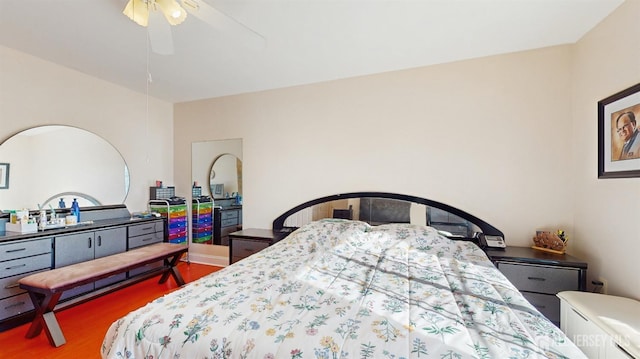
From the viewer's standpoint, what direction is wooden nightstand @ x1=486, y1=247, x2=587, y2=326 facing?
toward the camera

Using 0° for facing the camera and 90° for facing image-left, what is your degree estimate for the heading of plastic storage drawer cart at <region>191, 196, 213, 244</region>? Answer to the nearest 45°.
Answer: approximately 315°

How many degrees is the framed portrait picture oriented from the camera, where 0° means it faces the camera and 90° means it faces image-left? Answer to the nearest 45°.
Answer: approximately 45°

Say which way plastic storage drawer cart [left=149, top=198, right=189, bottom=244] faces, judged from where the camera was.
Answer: facing the viewer and to the right of the viewer

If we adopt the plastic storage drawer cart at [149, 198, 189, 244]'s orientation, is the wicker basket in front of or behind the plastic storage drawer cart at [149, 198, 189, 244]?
in front

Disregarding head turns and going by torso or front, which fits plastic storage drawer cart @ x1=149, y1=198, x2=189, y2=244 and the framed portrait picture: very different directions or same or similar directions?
very different directions

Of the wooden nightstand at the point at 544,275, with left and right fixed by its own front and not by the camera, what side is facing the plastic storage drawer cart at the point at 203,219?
right

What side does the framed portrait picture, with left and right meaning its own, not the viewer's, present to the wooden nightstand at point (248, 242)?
front

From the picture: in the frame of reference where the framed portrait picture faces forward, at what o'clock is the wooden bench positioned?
The wooden bench is roughly at 12 o'clock from the framed portrait picture.

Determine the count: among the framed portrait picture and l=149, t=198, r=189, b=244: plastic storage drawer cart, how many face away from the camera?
0
